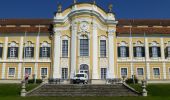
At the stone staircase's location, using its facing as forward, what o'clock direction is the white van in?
The white van is roughly at 6 o'clock from the stone staircase.

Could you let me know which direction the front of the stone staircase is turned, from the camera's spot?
facing the viewer
